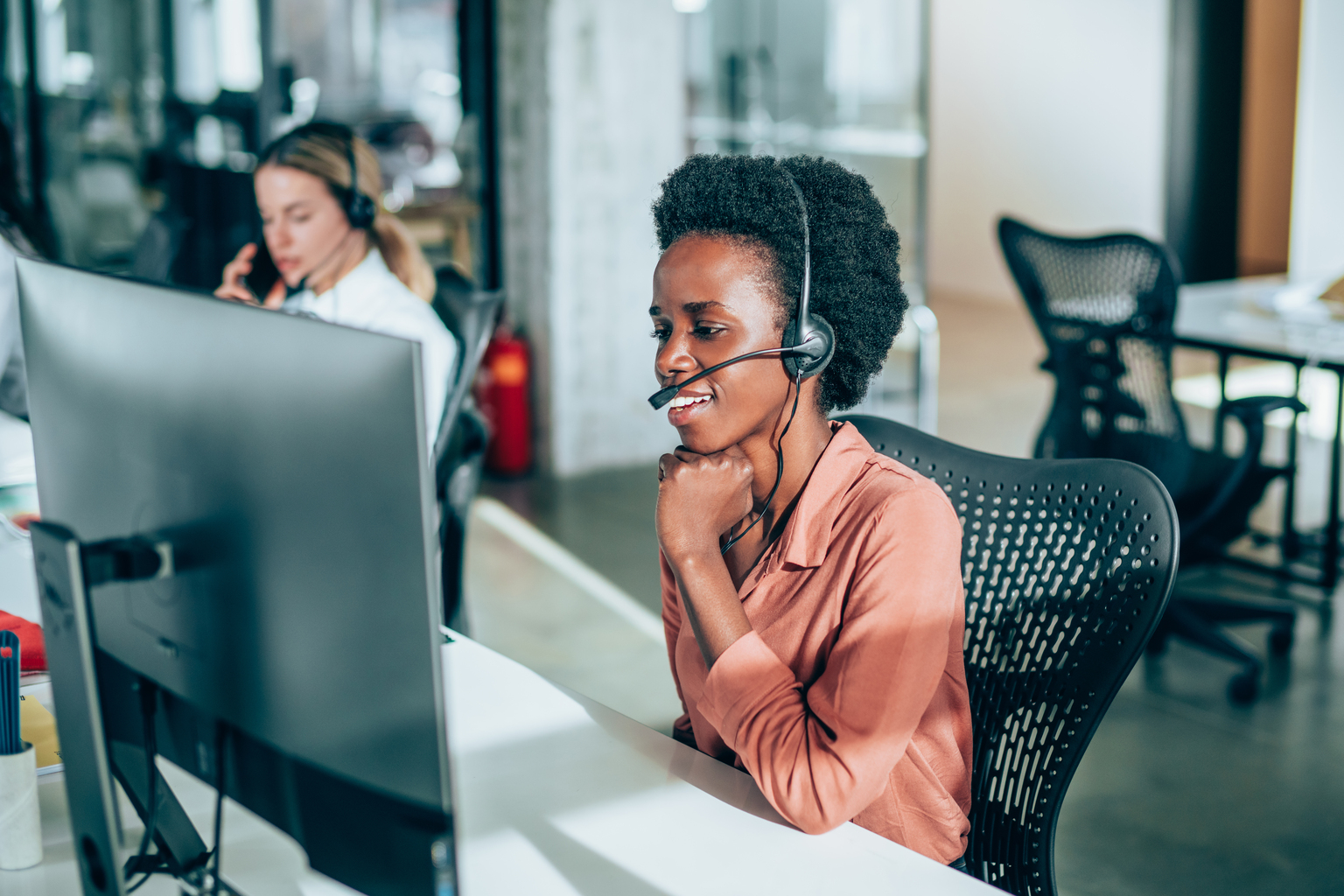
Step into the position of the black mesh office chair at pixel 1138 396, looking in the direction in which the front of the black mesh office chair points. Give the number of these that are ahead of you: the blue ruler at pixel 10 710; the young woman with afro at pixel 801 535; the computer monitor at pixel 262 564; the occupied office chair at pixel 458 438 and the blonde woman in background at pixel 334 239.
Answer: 0

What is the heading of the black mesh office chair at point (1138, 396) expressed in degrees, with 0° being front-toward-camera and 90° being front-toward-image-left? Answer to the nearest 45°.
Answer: approximately 225°

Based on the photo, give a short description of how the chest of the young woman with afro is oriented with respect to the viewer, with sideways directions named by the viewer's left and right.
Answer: facing the viewer and to the left of the viewer

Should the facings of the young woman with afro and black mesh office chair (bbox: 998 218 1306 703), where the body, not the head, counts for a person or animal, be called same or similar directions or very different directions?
very different directions

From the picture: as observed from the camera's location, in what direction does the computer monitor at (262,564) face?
facing away from the viewer and to the right of the viewer

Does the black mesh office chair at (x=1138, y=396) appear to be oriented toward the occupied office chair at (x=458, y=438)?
no

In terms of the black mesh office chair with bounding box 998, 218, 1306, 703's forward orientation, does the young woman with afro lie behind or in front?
behind

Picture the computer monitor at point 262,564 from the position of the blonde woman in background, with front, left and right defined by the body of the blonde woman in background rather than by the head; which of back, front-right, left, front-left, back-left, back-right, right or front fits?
front-left

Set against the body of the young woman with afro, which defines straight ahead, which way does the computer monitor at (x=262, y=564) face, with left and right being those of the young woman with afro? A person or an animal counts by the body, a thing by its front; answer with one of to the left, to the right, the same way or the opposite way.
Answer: the opposite way

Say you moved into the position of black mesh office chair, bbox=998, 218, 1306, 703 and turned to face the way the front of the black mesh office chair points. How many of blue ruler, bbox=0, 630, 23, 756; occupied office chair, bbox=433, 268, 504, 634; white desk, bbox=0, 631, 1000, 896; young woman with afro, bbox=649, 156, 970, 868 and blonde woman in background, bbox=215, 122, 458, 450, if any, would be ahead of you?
0

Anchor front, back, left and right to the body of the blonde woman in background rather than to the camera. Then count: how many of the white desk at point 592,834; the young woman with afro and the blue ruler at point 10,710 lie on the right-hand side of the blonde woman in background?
0

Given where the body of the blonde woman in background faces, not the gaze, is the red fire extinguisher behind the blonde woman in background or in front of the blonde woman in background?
behind

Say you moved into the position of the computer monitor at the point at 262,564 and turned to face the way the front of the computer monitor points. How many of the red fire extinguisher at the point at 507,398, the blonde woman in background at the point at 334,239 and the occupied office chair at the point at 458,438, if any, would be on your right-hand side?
0

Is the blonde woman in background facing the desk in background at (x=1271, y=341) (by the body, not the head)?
no
